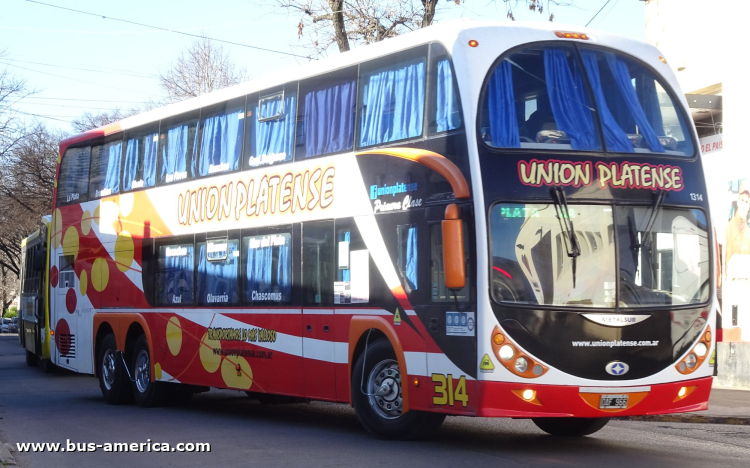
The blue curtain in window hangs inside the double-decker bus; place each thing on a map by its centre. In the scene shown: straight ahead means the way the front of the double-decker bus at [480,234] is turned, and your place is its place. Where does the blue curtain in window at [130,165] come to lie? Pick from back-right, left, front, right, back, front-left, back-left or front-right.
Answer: back

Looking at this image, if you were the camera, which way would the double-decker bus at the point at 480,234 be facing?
facing the viewer and to the right of the viewer
